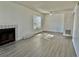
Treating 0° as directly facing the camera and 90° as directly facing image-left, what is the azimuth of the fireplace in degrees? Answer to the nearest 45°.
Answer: approximately 315°
